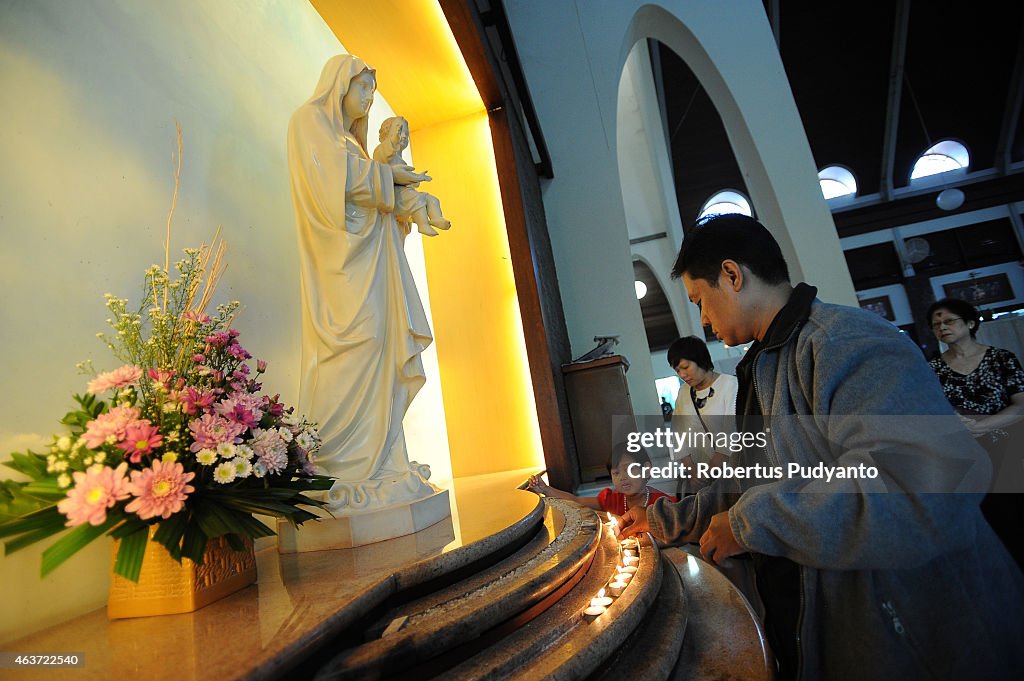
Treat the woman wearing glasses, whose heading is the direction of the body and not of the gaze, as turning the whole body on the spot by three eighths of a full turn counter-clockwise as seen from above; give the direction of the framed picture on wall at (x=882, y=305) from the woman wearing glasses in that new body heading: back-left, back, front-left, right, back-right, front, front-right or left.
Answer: left

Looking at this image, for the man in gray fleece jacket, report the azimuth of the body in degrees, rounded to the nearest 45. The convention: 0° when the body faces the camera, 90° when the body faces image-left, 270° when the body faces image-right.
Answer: approximately 90°

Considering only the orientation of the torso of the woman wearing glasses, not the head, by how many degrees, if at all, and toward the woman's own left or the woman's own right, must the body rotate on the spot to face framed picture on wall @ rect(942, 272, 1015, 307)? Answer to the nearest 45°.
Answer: approximately 135° to the woman's own right

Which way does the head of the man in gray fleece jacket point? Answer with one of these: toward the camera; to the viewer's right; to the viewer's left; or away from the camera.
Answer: to the viewer's left

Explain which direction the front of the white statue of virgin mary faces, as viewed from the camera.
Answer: facing to the right of the viewer

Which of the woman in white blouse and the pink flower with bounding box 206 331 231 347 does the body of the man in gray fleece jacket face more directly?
the pink flower

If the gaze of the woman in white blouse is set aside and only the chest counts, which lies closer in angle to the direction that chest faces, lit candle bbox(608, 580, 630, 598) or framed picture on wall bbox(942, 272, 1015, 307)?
the lit candle

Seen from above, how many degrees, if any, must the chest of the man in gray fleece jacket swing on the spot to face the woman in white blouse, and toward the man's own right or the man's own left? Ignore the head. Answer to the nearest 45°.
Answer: approximately 90° to the man's own right

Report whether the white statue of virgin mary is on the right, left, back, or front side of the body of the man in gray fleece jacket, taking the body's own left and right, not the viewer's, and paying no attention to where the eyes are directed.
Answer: front

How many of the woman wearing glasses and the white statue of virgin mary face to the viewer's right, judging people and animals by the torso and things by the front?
1

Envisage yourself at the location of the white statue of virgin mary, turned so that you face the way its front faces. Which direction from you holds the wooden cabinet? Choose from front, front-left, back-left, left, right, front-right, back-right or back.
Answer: front-left

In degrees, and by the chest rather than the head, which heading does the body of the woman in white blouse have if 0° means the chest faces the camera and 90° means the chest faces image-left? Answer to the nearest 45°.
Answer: approximately 45°
